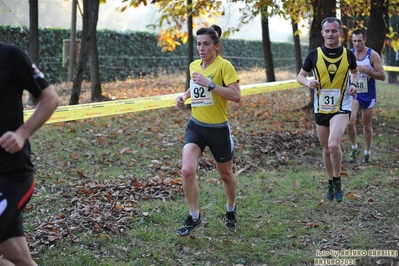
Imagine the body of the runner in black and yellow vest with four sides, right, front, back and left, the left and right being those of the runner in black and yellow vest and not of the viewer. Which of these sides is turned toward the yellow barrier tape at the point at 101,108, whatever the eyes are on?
right

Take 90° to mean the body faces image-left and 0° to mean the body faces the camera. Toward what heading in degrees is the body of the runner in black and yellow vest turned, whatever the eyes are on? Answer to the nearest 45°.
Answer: approximately 0°

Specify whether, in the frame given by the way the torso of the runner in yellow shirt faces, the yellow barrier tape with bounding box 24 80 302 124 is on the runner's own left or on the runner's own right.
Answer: on the runner's own right

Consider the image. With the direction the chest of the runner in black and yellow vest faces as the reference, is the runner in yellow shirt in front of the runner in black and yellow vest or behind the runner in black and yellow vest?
in front

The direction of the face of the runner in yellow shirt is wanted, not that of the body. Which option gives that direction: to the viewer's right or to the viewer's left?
to the viewer's left

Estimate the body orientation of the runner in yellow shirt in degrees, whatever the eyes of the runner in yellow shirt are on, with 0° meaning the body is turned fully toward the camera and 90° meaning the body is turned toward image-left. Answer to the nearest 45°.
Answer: approximately 45°

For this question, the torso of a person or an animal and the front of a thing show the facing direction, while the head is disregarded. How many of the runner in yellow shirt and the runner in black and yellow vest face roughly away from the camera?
0
